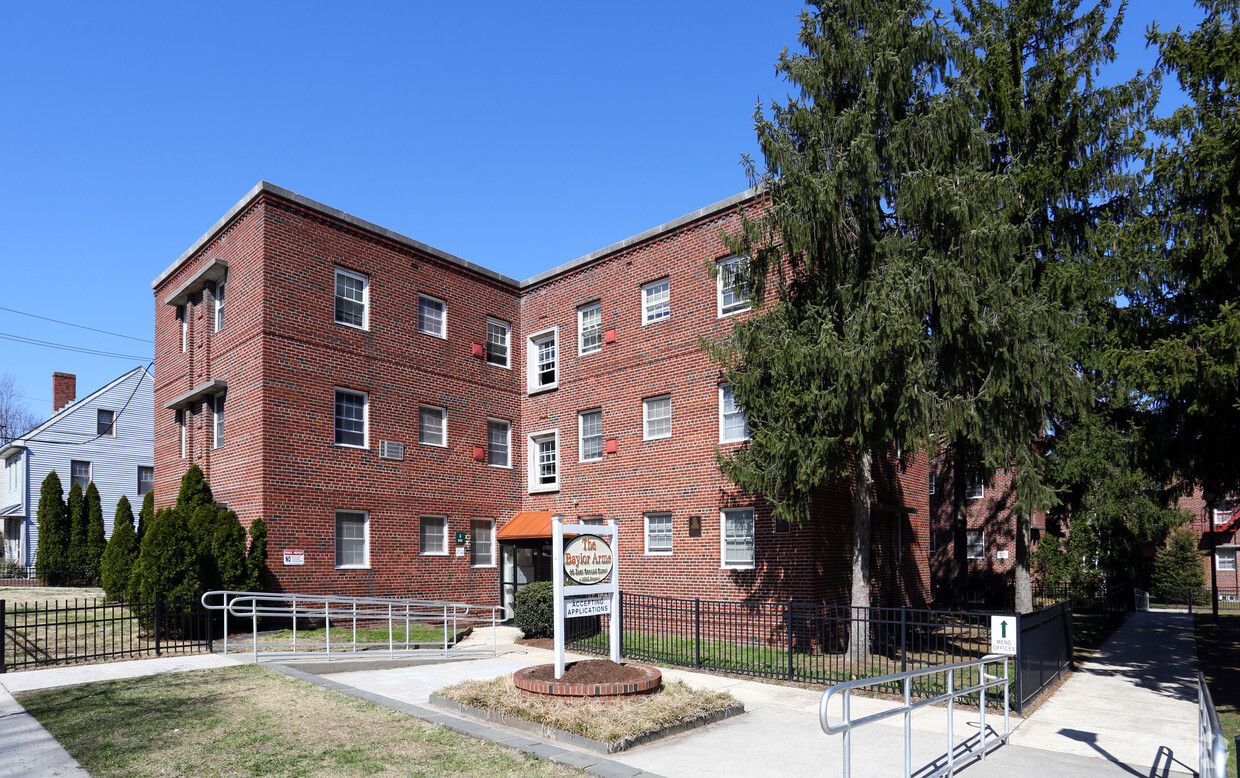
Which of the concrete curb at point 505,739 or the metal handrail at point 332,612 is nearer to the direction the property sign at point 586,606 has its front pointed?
the concrete curb

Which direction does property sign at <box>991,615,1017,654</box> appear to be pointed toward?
toward the camera

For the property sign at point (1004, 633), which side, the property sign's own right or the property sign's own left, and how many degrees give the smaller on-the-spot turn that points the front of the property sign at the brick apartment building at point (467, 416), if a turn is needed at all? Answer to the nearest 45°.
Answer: approximately 135° to the property sign's own right

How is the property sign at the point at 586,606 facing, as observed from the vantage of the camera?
facing the viewer and to the right of the viewer

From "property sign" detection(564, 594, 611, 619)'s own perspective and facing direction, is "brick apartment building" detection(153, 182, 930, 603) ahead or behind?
behind

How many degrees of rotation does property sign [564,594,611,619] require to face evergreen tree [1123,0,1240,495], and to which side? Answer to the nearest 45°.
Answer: approximately 45° to its left

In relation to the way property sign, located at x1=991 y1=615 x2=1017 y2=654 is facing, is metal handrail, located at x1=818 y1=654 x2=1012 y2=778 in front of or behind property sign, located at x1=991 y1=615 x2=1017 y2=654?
in front

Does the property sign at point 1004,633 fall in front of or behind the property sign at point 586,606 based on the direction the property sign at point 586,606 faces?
in front

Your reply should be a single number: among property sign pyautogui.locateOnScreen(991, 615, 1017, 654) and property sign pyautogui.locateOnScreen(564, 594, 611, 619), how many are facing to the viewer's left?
0

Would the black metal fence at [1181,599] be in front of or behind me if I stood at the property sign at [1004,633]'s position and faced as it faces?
behind
